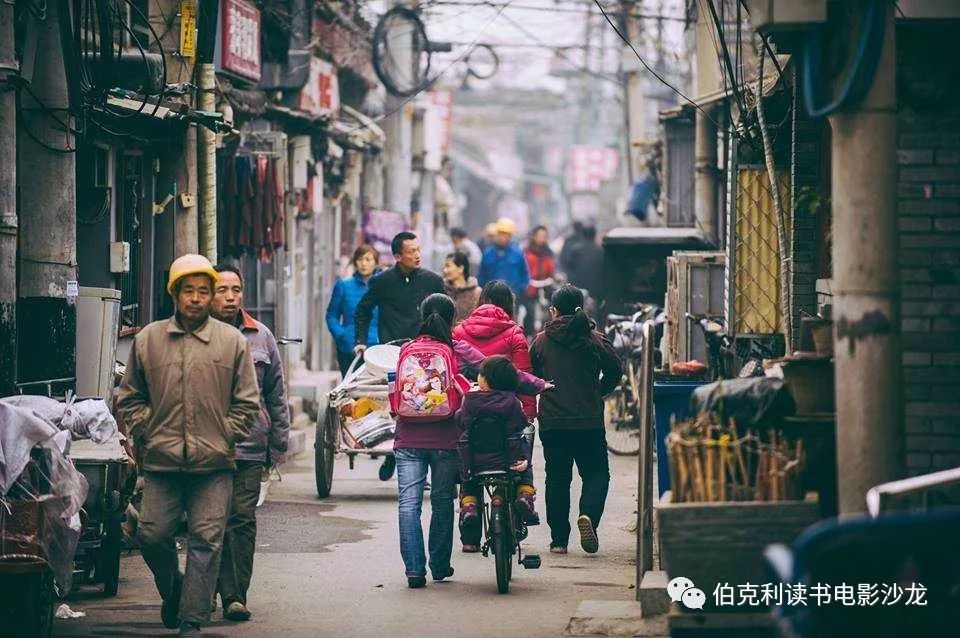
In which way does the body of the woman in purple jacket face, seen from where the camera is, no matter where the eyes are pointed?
away from the camera

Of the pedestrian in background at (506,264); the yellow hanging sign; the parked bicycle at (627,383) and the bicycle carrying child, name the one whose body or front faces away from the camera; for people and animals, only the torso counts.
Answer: the bicycle carrying child

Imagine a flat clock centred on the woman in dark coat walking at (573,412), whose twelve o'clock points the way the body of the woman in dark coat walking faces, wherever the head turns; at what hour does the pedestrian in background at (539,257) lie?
The pedestrian in background is roughly at 12 o'clock from the woman in dark coat walking.

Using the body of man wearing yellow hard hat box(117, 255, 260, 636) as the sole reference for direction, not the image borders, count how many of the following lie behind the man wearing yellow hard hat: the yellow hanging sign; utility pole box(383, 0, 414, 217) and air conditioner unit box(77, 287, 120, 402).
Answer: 3

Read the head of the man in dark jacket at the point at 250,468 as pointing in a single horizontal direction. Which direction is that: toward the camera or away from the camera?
toward the camera

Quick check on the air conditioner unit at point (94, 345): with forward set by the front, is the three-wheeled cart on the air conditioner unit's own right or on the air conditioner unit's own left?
on the air conditioner unit's own left

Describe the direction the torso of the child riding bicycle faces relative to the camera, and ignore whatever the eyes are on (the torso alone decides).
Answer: away from the camera

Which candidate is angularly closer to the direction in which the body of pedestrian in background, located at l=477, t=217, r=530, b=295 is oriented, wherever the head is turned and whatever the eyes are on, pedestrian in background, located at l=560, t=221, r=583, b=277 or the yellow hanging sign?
the yellow hanging sign

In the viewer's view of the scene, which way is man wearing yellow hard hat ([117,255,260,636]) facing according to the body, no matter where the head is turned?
toward the camera

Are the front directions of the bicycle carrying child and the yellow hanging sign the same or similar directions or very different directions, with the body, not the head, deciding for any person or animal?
very different directions

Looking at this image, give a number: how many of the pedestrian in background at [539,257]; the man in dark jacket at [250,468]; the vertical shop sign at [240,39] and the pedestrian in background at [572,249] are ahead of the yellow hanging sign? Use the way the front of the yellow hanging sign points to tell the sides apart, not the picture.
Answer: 1

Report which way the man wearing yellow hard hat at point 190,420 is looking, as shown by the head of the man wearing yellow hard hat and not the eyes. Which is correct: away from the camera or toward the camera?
toward the camera

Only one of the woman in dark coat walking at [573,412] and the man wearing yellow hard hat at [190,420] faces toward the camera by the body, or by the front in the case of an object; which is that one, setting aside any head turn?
the man wearing yellow hard hat

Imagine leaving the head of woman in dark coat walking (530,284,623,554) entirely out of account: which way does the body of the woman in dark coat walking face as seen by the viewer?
away from the camera

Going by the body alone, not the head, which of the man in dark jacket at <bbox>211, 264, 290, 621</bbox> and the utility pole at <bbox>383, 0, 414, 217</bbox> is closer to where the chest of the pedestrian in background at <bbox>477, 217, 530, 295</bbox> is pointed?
the man in dark jacket

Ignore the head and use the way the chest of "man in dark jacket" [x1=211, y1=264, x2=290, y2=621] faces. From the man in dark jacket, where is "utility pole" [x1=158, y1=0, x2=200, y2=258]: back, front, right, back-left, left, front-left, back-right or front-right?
back

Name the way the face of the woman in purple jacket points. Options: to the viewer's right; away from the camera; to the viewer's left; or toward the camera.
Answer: away from the camera
